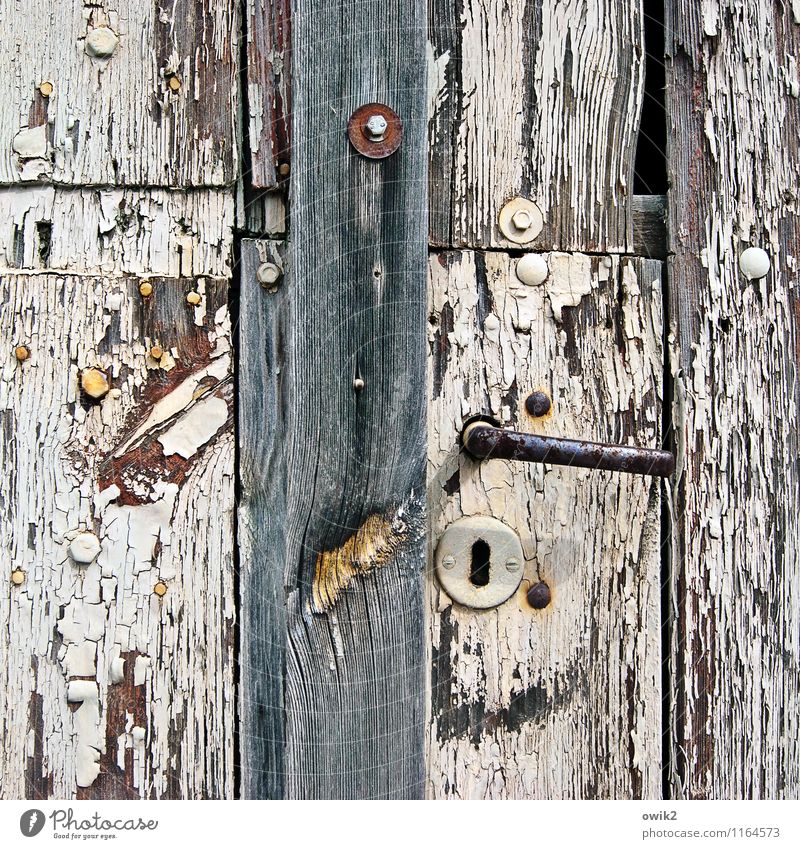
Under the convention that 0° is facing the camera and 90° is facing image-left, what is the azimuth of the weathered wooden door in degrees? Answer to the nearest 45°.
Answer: approximately 0°
